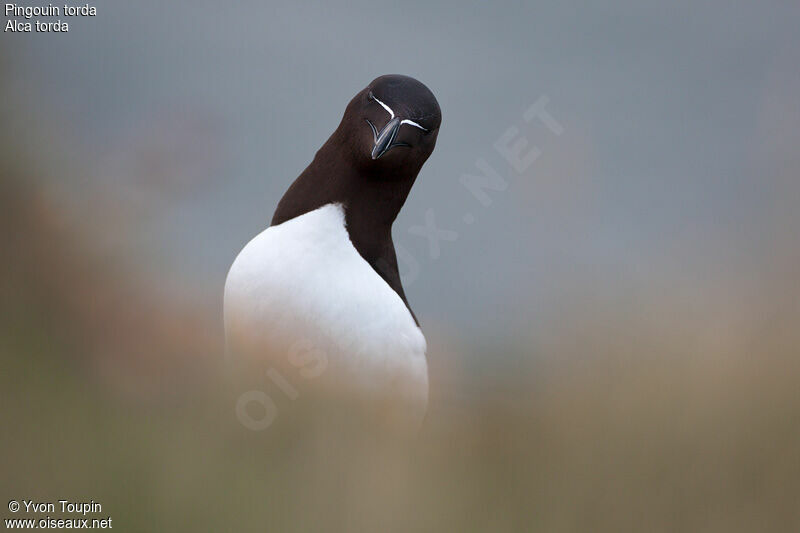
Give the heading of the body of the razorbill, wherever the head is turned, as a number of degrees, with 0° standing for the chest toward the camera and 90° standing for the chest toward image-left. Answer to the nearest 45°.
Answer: approximately 0°
